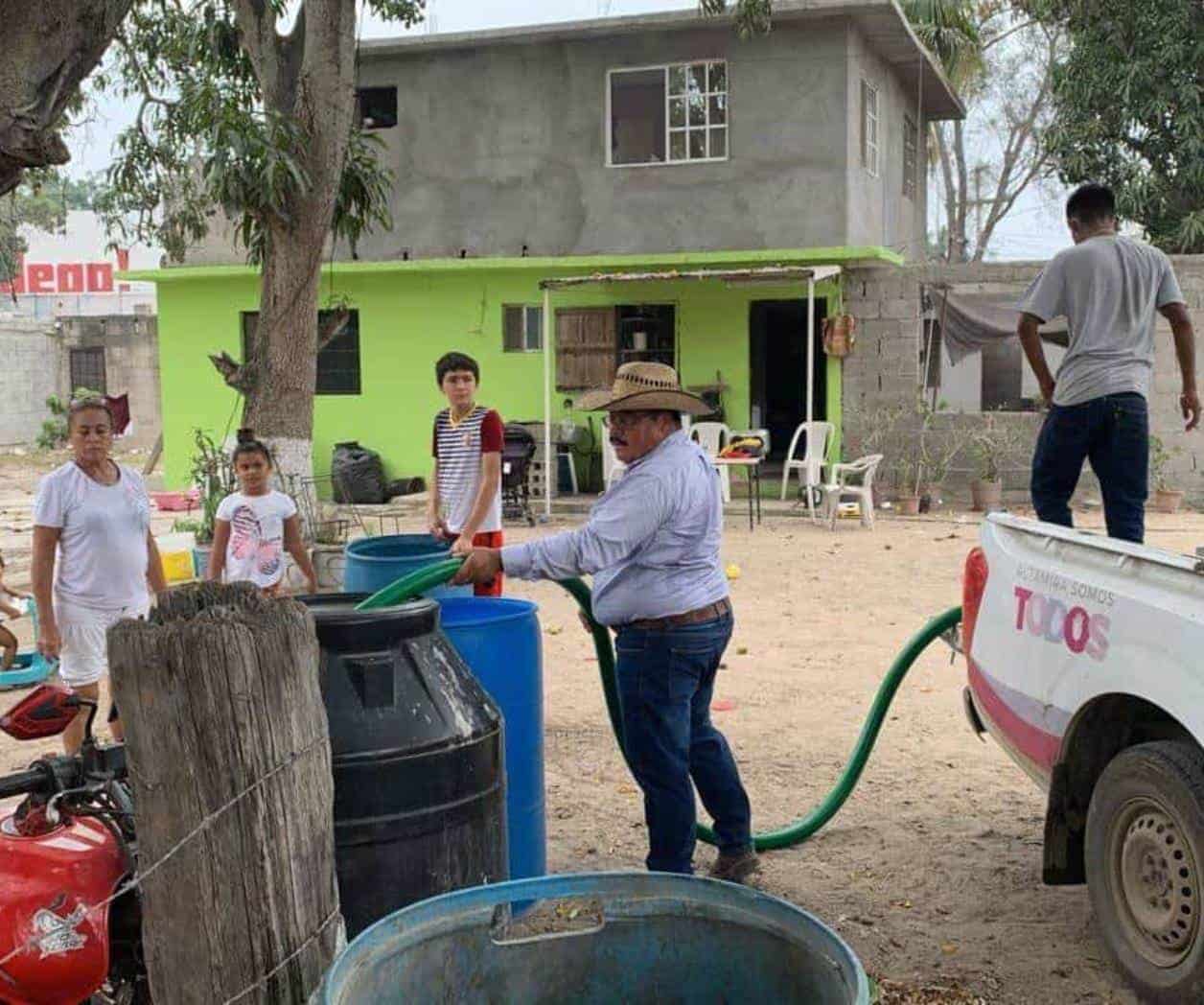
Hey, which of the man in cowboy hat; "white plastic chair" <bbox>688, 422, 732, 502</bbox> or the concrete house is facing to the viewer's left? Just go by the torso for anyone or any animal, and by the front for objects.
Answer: the man in cowboy hat

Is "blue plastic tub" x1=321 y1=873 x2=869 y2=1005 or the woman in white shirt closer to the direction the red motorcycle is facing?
the woman in white shirt

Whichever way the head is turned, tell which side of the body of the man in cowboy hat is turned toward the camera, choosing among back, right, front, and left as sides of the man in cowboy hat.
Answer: left

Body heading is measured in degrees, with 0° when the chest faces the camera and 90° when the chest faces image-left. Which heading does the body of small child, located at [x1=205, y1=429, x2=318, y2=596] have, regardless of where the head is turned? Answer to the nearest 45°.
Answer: approximately 0°

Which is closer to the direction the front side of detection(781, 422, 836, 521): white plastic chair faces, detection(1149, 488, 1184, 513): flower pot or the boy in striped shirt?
the boy in striped shirt

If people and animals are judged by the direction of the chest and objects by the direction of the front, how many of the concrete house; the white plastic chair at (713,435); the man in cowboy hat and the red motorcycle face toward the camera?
2
